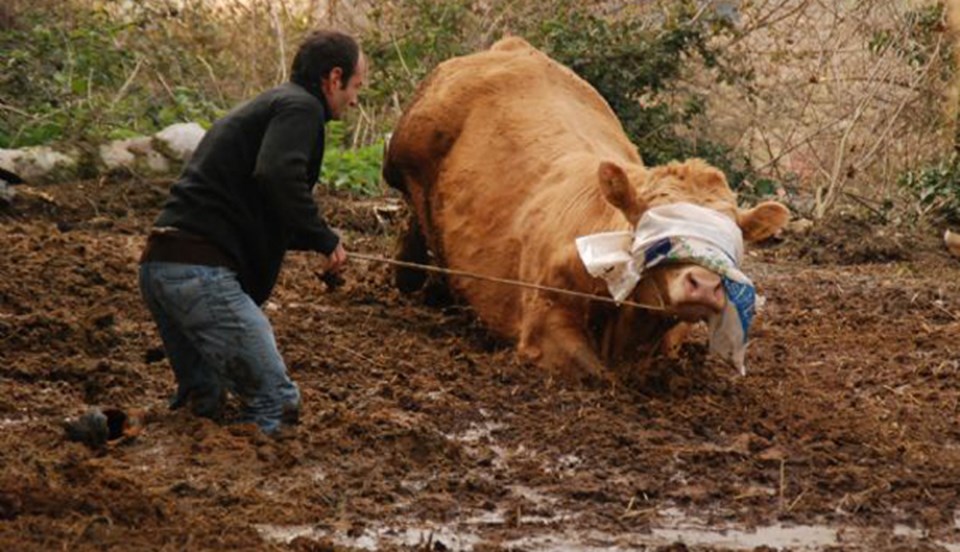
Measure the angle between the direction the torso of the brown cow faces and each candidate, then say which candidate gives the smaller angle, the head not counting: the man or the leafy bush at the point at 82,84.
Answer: the man

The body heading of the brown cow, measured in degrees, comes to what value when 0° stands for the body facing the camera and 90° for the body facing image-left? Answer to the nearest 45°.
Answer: approximately 315°

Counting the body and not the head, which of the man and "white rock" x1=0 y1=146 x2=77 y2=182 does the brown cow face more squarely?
the man

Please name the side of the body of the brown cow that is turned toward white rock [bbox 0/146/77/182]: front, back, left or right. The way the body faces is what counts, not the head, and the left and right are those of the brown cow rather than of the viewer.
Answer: back

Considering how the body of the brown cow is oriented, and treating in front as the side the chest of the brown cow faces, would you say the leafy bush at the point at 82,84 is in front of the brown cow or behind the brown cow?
behind

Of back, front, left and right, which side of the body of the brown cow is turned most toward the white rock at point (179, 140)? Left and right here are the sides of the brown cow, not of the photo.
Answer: back

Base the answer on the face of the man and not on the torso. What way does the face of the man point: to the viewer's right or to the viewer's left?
to the viewer's right

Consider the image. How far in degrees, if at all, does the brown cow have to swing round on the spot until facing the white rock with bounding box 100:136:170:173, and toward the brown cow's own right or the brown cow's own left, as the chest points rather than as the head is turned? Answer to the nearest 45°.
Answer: approximately 180°

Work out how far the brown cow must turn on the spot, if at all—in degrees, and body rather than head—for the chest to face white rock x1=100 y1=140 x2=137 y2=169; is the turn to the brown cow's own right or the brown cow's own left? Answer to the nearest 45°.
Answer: approximately 180°

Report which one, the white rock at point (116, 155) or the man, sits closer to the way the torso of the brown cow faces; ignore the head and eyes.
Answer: the man
